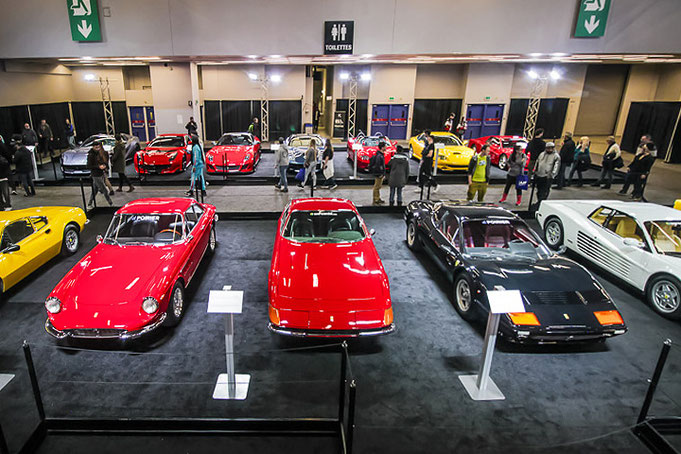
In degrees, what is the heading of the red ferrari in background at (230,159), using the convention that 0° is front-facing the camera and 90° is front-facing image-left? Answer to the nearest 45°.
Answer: approximately 0°

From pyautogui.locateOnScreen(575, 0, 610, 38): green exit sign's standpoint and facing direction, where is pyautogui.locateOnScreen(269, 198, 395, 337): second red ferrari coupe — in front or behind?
in front

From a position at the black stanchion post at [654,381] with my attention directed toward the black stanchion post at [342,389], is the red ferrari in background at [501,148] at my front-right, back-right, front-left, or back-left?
back-right

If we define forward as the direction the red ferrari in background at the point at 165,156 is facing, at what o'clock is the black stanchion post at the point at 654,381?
The black stanchion post is roughly at 10 o'clock from the red ferrari in background.

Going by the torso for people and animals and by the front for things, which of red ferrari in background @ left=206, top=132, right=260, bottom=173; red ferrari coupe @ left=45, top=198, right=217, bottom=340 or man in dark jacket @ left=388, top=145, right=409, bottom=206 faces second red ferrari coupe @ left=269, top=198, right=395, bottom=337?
the red ferrari in background

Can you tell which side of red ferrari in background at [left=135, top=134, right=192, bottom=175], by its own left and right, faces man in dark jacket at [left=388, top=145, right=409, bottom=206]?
left

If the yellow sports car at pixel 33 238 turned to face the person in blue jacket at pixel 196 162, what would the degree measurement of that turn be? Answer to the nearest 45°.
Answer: approximately 180°

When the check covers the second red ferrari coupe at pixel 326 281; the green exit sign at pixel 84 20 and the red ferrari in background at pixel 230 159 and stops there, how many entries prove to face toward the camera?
3

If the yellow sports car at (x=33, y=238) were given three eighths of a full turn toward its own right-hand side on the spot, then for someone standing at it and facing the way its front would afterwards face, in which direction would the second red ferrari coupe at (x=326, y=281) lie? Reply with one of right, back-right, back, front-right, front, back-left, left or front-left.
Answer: back-right

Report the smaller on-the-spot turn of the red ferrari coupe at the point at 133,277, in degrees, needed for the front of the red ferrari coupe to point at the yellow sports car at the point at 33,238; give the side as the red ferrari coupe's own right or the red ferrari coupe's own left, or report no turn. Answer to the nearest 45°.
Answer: approximately 90° to the red ferrari coupe's own right

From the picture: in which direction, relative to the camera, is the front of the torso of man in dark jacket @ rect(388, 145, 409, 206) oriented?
away from the camera

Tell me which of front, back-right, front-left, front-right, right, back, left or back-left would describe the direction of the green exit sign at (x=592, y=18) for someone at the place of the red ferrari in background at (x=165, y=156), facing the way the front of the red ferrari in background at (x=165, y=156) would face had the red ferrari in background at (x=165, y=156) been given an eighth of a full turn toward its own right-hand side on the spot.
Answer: back-left

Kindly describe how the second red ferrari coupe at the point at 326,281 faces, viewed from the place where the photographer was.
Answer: facing the viewer
